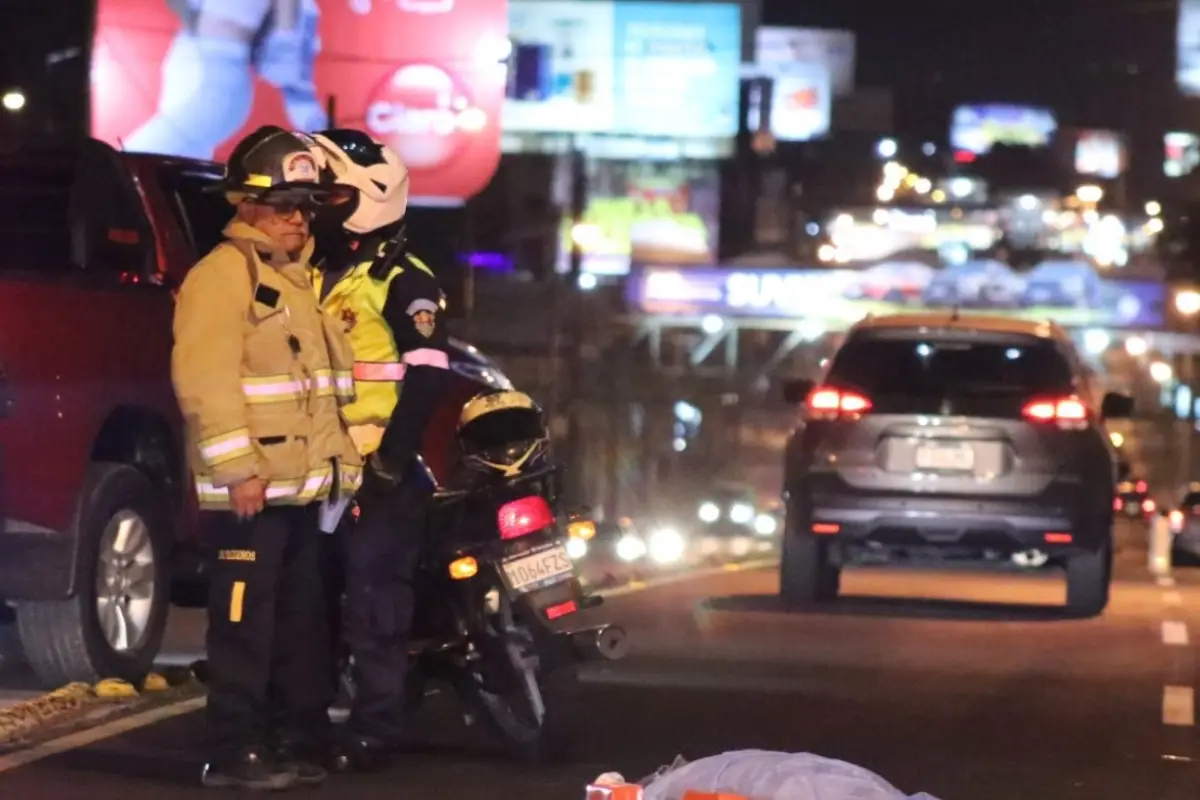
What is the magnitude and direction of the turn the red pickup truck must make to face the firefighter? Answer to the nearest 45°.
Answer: approximately 135° to its right

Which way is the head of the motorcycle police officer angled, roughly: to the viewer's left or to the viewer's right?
to the viewer's left

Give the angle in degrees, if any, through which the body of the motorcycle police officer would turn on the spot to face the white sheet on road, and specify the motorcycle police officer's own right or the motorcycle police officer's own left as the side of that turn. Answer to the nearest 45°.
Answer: approximately 90° to the motorcycle police officer's own left

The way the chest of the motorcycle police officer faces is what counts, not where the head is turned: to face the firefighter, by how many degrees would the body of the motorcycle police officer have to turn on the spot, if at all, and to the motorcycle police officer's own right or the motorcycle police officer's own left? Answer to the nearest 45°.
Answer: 0° — they already face them

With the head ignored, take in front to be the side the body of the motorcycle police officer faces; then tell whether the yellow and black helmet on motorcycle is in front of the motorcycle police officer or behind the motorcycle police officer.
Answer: behind

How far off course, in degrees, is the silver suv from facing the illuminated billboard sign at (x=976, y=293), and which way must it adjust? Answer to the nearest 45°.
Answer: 0° — it already faces it

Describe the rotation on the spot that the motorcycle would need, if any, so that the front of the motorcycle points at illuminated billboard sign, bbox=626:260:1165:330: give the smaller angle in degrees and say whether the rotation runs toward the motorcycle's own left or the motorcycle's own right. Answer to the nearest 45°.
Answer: approximately 45° to the motorcycle's own right

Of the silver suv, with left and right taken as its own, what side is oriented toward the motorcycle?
back

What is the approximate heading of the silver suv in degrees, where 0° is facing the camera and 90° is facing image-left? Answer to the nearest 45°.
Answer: approximately 180°

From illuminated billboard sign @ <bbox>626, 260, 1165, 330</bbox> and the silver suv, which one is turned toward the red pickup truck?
the illuminated billboard sign
